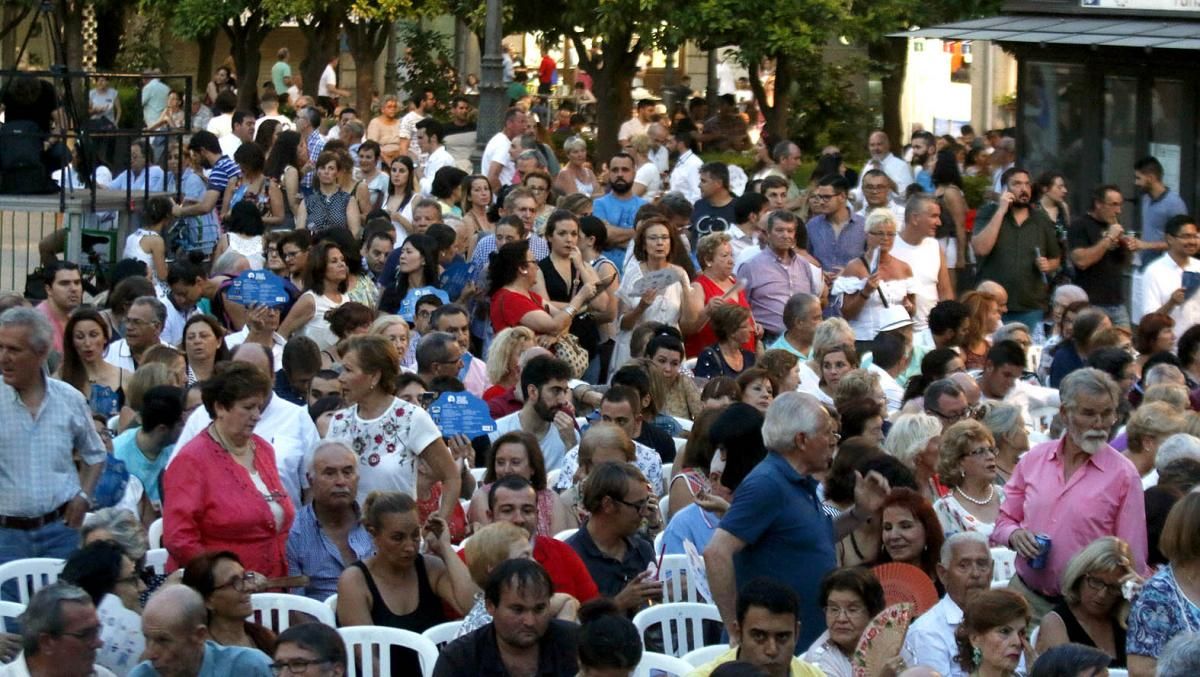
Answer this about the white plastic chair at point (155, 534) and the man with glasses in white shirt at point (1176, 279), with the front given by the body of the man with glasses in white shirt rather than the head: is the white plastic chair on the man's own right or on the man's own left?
on the man's own right

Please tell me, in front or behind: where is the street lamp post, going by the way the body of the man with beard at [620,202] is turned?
behind

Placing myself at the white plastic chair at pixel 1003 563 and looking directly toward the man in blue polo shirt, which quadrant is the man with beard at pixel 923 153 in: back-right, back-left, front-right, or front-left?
back-right

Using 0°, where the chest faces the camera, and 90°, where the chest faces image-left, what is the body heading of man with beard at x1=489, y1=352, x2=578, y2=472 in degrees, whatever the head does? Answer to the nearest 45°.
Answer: approximately 315°

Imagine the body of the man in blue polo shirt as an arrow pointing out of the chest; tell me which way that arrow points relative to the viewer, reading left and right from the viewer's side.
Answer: facing to the right of the viewer

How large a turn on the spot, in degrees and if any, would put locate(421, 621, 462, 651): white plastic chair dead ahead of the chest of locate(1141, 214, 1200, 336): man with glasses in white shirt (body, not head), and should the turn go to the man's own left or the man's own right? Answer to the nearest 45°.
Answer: approximately 45° to the man's own right
